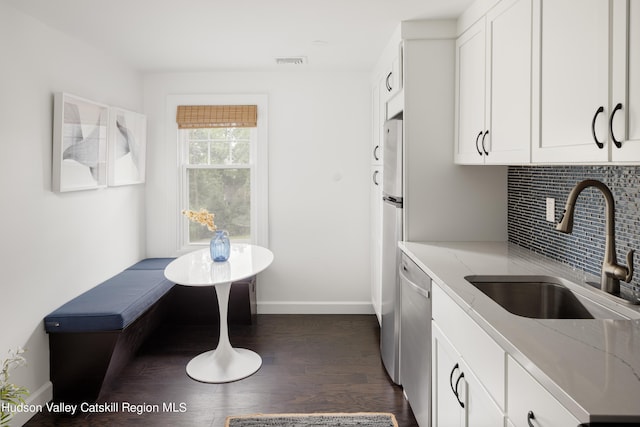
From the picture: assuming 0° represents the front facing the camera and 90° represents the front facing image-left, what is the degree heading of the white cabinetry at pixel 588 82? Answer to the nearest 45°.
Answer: approximately 45°

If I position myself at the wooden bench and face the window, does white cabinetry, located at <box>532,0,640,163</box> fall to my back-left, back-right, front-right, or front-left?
back-right

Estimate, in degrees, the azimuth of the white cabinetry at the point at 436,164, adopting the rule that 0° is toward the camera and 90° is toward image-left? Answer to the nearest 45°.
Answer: approximately 90°

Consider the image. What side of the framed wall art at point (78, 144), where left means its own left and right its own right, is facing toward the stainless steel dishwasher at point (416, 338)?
front

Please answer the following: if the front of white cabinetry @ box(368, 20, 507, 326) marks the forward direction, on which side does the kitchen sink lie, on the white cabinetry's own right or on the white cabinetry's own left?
on the white cabinetry's own left

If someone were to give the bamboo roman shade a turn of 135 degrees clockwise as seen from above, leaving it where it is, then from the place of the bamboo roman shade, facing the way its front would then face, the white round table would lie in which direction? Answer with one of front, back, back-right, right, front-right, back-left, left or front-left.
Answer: back-left

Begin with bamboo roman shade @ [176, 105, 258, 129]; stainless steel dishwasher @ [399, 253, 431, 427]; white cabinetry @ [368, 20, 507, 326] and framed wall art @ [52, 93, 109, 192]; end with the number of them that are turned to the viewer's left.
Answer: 2

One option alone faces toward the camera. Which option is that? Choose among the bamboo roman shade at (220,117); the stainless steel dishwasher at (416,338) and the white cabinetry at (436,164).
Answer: the bamboo roman shade

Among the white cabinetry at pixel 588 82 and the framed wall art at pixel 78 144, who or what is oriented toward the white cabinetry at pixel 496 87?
the framed wall art

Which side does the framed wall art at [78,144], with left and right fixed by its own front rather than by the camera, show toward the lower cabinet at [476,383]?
front

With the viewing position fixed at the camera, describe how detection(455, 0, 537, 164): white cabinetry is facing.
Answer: facing the viewer and to the left of the viewer

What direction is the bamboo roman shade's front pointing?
toward the camera

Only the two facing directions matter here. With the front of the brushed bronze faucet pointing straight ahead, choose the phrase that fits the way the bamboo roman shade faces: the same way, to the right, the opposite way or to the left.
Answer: to the left

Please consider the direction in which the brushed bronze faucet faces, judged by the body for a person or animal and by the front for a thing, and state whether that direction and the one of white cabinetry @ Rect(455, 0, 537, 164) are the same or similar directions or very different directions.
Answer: same or similar directions
